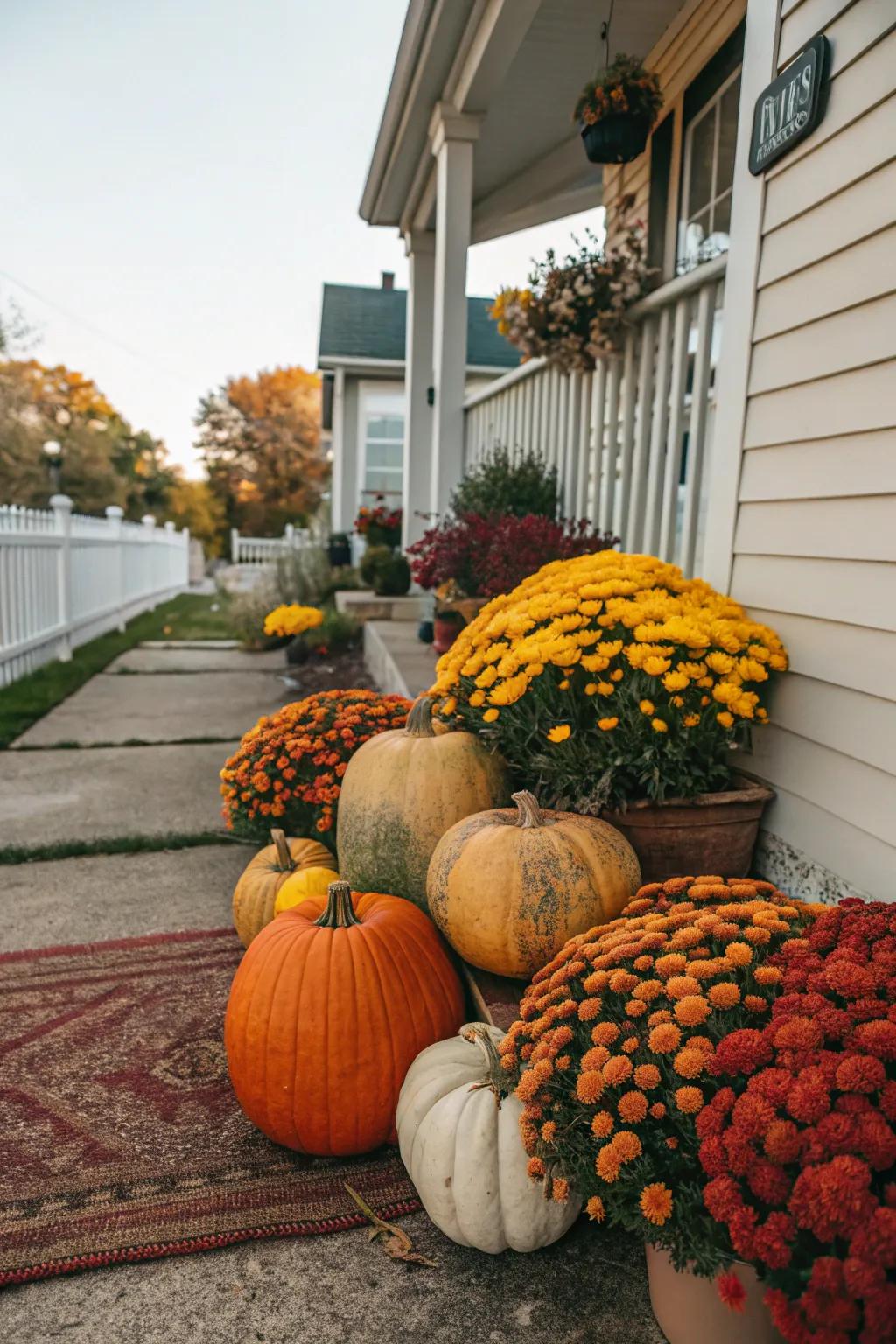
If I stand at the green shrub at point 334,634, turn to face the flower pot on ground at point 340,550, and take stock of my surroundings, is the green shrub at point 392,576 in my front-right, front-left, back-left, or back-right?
front-right

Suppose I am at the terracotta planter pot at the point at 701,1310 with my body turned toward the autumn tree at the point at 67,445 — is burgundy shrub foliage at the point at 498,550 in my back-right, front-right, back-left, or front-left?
front-right

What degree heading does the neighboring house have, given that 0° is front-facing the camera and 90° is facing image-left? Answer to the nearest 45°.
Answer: approximately 0°

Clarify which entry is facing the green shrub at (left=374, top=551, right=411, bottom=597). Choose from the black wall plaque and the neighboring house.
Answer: the neighboring house

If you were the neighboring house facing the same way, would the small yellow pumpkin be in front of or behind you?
in front

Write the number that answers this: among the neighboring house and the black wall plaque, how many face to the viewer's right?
0

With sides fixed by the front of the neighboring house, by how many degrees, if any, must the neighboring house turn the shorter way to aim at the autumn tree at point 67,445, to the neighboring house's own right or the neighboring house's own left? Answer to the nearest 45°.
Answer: approximately 135° to the neighboring house's own right

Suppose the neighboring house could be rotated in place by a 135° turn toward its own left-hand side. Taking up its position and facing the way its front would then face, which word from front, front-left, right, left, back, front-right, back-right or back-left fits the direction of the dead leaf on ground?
back-right

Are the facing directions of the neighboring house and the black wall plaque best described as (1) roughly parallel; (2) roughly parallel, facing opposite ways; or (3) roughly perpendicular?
roughly perpendicular

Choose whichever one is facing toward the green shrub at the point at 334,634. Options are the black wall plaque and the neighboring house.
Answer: the neighboring house

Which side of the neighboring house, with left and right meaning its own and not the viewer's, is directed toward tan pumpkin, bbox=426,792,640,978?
front

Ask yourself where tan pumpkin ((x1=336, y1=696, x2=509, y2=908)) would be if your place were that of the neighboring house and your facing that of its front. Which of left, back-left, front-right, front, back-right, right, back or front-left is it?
front

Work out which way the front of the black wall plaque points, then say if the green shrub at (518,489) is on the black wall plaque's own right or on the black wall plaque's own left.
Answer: on the black wall plaque's own right

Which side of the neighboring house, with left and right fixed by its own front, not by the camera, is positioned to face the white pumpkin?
front

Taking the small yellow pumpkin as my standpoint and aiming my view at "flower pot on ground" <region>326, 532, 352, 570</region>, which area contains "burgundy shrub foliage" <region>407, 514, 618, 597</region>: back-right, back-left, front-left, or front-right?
front-right

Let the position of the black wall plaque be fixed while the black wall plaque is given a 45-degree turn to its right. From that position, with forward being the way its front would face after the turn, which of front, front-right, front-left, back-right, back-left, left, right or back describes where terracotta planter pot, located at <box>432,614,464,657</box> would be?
front-right

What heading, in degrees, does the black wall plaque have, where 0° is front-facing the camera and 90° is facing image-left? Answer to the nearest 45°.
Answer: approximately 45°
